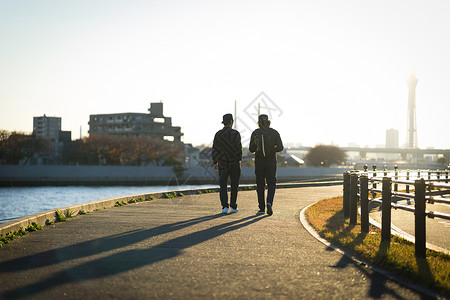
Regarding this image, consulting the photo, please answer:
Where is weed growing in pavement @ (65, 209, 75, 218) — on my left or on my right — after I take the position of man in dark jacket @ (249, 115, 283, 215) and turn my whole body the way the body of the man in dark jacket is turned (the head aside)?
on my left

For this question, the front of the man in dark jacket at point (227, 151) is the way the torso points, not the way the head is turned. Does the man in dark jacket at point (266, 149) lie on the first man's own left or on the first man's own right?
on the first man's own right

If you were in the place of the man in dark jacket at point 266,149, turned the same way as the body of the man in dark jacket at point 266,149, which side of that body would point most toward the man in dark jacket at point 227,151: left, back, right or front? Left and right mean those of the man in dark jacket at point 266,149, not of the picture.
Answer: left

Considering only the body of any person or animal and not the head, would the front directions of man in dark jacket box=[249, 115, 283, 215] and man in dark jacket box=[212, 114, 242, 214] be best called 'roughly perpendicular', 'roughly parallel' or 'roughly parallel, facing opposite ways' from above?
roughly parallel

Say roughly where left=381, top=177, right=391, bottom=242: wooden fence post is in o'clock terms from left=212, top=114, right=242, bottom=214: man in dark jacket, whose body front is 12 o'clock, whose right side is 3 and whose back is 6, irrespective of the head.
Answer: The wooden fence post is roughly at 5 o'clock from the man in dark jacket.

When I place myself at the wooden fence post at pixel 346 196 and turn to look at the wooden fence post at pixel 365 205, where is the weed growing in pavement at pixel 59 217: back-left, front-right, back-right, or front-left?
front-right

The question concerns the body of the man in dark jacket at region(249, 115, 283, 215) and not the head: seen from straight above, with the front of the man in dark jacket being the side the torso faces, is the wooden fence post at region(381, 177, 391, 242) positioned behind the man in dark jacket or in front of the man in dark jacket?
behind

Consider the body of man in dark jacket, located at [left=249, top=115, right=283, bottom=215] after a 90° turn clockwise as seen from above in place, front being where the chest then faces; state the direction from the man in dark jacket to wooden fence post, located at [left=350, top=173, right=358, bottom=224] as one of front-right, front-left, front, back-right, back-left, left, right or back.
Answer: front-right

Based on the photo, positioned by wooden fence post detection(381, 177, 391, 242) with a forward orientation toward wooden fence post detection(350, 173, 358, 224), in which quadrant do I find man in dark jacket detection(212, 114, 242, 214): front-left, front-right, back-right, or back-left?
front-left

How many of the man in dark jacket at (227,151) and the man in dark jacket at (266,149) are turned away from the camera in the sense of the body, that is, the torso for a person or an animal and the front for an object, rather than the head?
2

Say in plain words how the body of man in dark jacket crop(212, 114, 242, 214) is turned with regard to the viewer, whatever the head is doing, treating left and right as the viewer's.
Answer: facing away from the viewer

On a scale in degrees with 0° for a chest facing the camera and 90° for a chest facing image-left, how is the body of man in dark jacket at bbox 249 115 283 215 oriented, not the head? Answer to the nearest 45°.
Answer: approximately 180°

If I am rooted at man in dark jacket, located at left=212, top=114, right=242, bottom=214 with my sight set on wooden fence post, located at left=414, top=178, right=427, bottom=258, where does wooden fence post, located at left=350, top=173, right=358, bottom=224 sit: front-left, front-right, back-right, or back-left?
front-left
